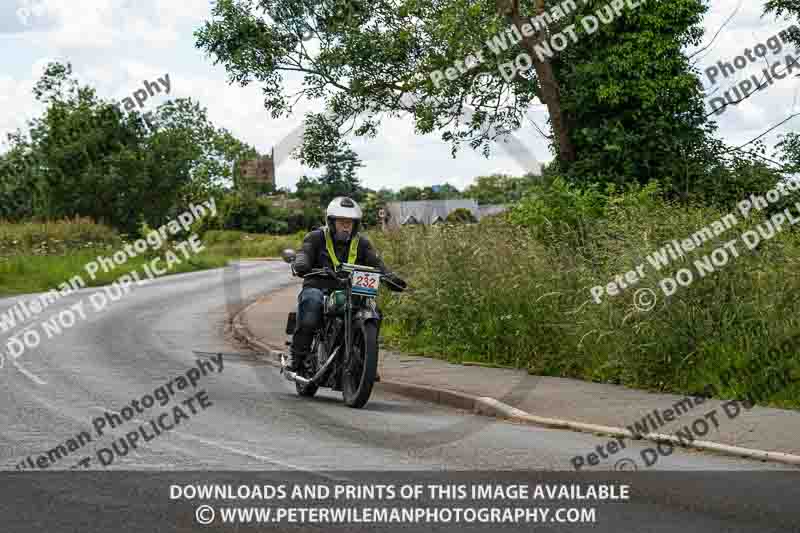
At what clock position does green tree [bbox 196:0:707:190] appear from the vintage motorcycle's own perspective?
The green tree is roughly at 8 o'clock from the vintage motorcycle.

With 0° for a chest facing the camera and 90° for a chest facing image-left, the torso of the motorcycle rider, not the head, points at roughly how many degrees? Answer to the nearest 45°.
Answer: approximately 315°

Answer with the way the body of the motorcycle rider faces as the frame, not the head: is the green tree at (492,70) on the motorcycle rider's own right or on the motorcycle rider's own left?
on the motorcycle rider's own left
